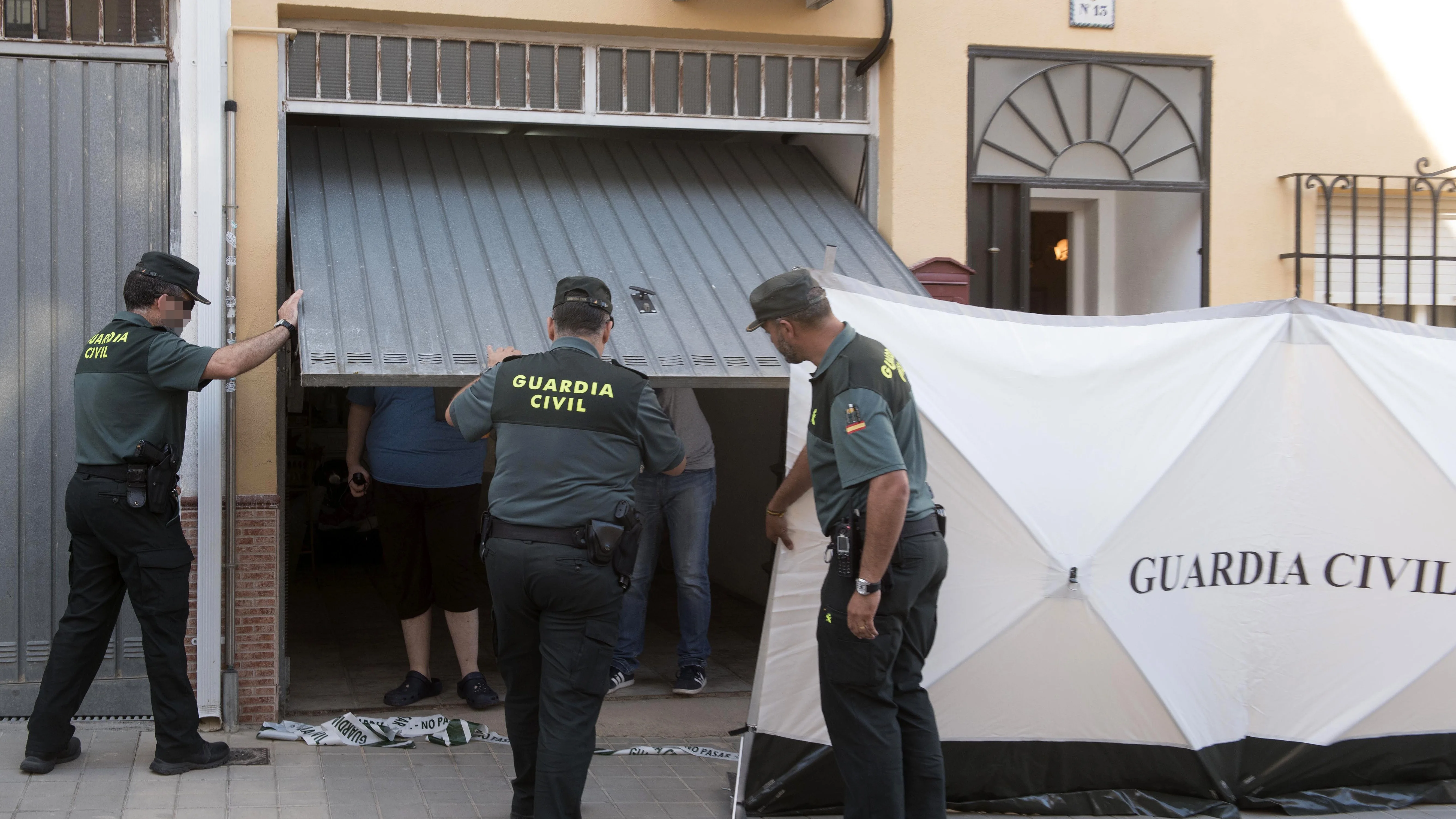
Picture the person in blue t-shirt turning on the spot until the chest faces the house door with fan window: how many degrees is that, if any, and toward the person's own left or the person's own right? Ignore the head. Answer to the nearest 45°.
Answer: approximately 90° to the person's own left

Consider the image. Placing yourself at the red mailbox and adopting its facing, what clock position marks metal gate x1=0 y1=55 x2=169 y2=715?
The metal gate is roughly at 2 o'clock from the red mailbox.

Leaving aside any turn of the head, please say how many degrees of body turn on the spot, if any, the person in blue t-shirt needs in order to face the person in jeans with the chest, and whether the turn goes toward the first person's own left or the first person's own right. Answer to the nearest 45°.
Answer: approximately 90° to the first person's own left

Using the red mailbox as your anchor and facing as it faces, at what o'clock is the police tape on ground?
The police tape on ground is roughly at 2 o'clock from the red mailbox.

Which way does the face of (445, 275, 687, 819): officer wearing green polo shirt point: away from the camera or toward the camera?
away from the camera

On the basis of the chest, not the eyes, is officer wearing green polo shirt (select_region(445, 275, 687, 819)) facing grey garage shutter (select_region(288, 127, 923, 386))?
yes

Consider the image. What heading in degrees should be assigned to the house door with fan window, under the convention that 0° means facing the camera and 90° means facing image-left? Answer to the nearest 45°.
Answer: approximately 0°

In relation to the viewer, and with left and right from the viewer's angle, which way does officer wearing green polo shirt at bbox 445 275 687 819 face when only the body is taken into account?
facing away from the viewer

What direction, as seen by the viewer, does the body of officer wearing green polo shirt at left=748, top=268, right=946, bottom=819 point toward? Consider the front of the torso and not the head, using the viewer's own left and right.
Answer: facing to the left of the viewer
